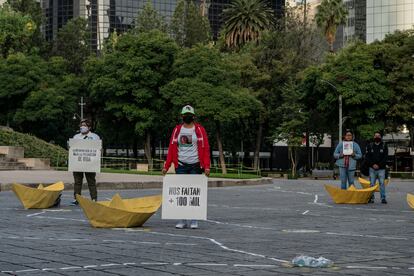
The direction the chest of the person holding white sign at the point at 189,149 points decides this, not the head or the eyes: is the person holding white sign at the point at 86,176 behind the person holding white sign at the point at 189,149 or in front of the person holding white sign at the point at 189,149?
behind

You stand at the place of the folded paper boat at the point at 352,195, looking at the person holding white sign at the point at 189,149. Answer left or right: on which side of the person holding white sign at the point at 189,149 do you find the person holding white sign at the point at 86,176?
right

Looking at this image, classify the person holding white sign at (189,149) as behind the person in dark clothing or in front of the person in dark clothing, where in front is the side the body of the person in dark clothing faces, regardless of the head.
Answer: in front

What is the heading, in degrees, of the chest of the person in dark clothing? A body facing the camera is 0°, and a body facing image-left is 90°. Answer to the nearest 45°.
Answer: approximately 0°

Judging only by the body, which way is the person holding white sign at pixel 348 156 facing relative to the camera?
toward the camera

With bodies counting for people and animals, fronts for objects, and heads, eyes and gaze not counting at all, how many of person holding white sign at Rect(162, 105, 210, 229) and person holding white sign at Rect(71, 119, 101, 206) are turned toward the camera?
2

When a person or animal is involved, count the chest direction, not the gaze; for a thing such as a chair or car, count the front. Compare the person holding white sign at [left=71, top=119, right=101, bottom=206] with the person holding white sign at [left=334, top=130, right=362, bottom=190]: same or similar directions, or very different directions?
same or similar directions

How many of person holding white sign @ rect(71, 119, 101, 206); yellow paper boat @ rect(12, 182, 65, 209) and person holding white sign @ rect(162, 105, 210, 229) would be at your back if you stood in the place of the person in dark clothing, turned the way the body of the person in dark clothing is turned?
0

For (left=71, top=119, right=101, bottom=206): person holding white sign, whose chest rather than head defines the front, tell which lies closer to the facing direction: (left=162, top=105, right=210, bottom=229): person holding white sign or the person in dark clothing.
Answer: the person holding white sign

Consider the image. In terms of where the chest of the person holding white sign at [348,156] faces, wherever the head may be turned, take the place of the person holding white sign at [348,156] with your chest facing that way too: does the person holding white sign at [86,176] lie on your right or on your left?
on your right

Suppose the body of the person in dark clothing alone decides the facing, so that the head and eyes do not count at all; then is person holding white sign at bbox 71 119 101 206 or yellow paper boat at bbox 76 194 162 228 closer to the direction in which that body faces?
the yellow paper boat

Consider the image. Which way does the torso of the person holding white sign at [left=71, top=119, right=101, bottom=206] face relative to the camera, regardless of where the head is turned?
toward the camera

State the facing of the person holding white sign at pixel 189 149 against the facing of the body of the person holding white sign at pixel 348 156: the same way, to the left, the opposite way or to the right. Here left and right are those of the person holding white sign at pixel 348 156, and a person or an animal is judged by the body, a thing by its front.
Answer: the same way

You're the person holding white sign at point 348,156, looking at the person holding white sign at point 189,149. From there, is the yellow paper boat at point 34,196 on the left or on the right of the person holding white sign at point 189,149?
right
